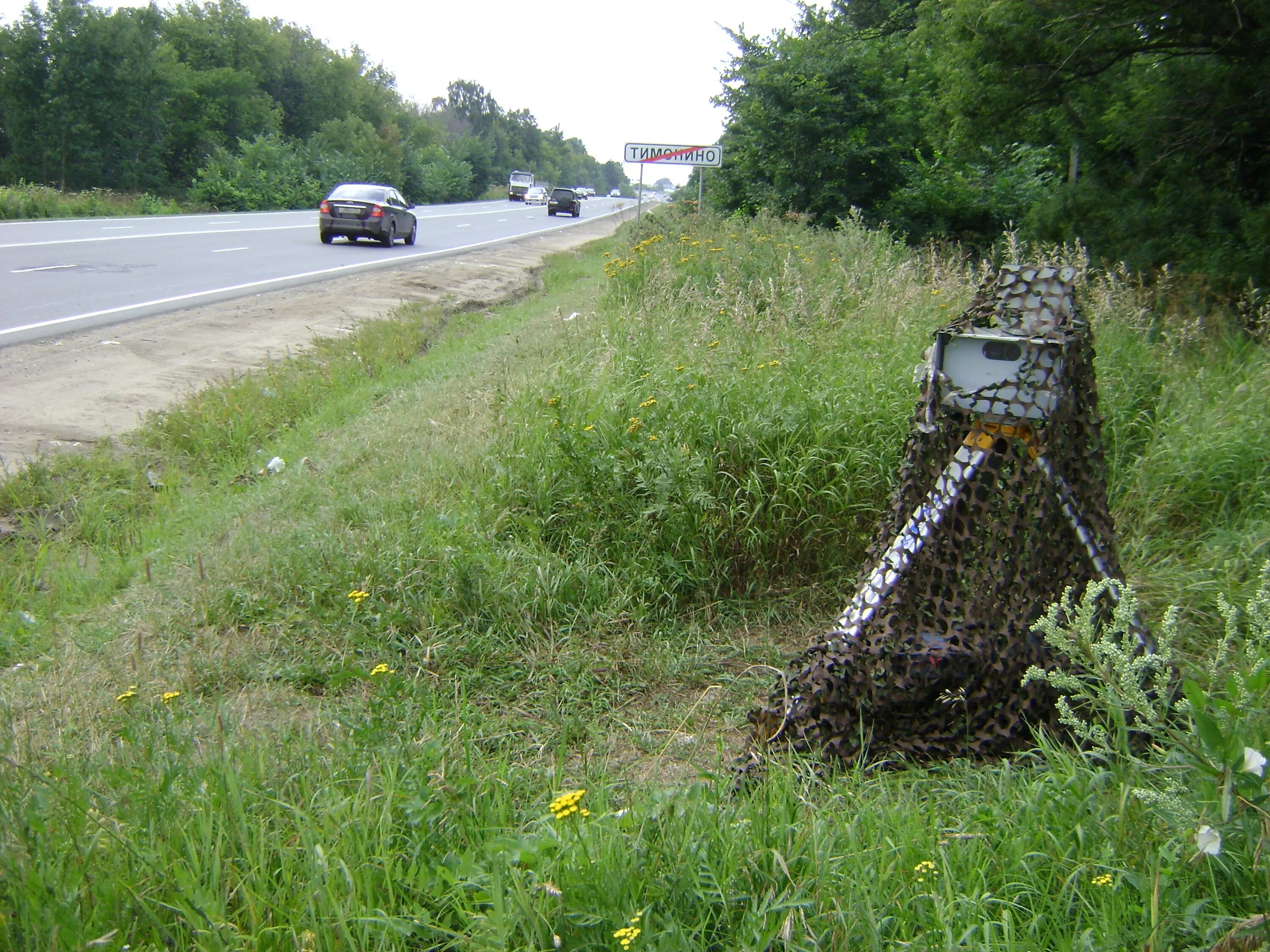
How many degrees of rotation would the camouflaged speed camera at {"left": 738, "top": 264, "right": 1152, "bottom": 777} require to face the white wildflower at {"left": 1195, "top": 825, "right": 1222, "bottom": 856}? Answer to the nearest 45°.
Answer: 0° — it already faces it

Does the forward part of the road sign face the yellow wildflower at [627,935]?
yes

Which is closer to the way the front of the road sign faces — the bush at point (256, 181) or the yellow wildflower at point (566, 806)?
the yellow wildflower

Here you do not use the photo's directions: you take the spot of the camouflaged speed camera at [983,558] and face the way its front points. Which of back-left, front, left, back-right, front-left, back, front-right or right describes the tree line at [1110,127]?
back

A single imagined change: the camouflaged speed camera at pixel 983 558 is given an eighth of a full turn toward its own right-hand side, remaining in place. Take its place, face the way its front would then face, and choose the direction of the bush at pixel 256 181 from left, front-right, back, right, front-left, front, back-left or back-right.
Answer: right

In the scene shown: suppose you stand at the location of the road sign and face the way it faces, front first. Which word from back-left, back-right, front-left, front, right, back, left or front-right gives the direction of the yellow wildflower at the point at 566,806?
front

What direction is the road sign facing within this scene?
toward the camera

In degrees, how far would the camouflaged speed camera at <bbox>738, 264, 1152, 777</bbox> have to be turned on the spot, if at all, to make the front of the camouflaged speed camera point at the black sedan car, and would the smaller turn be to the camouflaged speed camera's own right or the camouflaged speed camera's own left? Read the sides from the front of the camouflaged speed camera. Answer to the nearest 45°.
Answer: approximately 135° to the camouflaged speed camera's own right

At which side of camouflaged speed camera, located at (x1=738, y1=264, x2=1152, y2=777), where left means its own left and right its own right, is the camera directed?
front

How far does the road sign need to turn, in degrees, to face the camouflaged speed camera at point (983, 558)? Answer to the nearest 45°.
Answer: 0° — it already faces it

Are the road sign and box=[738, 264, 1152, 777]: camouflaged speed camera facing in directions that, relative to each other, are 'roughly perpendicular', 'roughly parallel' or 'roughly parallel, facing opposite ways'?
roughly parallel

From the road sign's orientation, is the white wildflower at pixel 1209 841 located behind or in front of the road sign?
in front

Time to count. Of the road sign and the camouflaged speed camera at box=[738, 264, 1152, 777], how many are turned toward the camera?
2

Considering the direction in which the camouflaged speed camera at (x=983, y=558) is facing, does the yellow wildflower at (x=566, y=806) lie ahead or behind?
ahead
